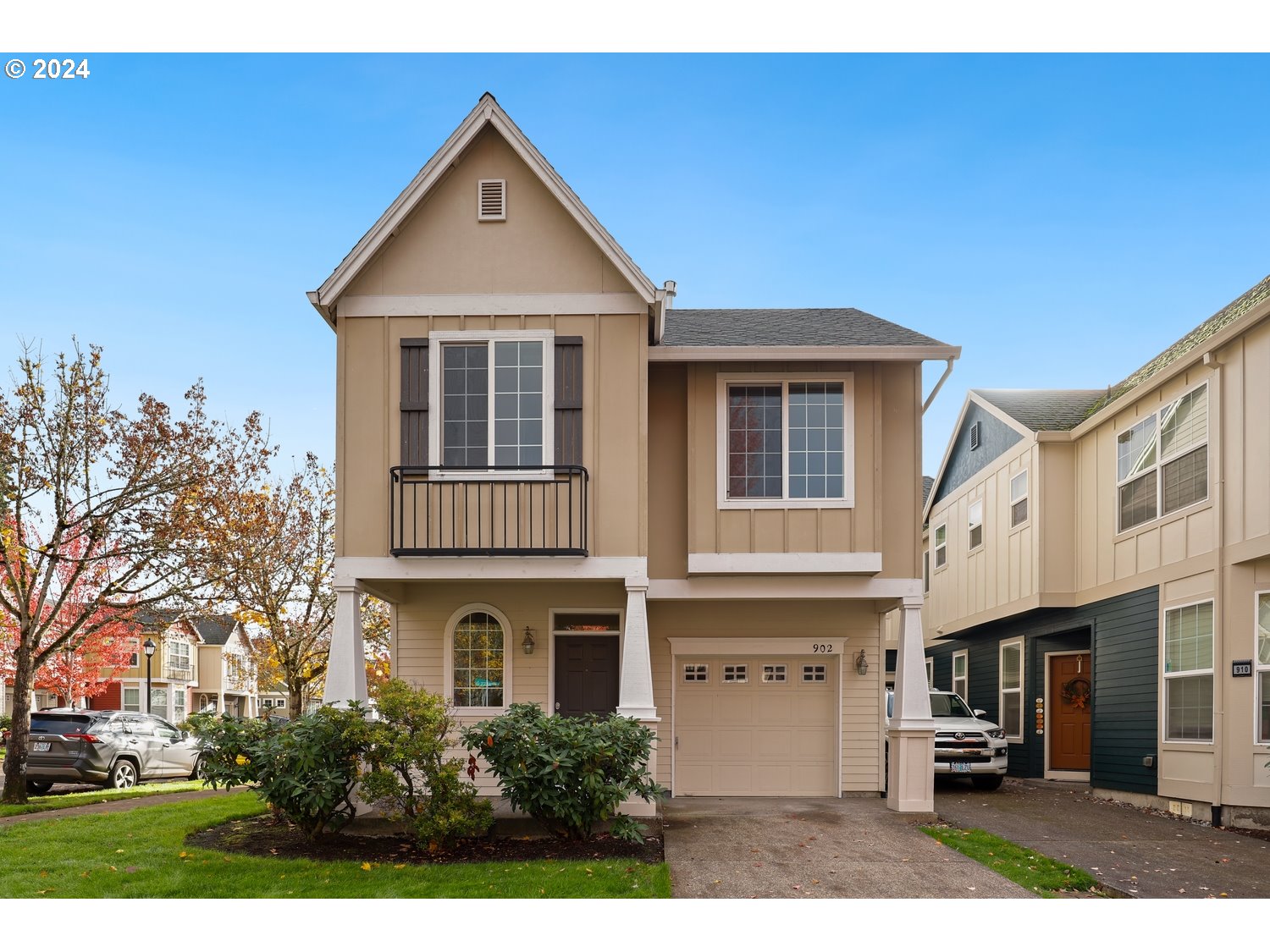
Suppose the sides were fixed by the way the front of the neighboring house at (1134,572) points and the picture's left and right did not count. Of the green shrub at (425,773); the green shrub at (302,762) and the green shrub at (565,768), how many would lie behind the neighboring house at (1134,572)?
0

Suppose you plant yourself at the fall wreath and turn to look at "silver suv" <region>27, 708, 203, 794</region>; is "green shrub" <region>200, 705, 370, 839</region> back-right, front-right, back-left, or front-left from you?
front-left

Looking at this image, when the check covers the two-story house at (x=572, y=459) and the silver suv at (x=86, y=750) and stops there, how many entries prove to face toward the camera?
1

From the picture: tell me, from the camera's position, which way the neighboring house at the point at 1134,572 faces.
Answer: facing the viewer and to the left of the viewer

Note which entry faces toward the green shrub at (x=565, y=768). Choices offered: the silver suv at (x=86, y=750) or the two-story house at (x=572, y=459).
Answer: the two-story house

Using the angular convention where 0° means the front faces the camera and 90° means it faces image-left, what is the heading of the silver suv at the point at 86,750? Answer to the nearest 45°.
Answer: approximately 225°

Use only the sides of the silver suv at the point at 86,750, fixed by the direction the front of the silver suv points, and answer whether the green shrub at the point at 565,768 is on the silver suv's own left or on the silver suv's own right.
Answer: on the silver suv's own right

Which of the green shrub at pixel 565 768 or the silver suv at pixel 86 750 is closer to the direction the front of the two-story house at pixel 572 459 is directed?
the green shrub

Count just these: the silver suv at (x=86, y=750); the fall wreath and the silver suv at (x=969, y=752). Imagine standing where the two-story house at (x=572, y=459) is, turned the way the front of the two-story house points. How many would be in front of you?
0

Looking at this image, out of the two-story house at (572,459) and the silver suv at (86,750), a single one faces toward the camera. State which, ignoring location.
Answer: the two-story house

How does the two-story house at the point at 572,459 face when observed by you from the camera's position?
facing the viewer

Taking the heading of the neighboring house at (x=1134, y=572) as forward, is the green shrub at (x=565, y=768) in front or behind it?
in front

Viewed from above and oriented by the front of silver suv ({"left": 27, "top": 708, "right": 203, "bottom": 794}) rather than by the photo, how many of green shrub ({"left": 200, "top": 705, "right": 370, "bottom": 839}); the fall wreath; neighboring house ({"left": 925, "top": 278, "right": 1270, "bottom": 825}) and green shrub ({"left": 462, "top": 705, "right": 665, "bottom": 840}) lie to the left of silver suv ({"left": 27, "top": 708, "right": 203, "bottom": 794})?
0

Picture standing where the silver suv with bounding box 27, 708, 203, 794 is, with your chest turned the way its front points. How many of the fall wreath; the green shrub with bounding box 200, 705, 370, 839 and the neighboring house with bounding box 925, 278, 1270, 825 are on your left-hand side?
0
